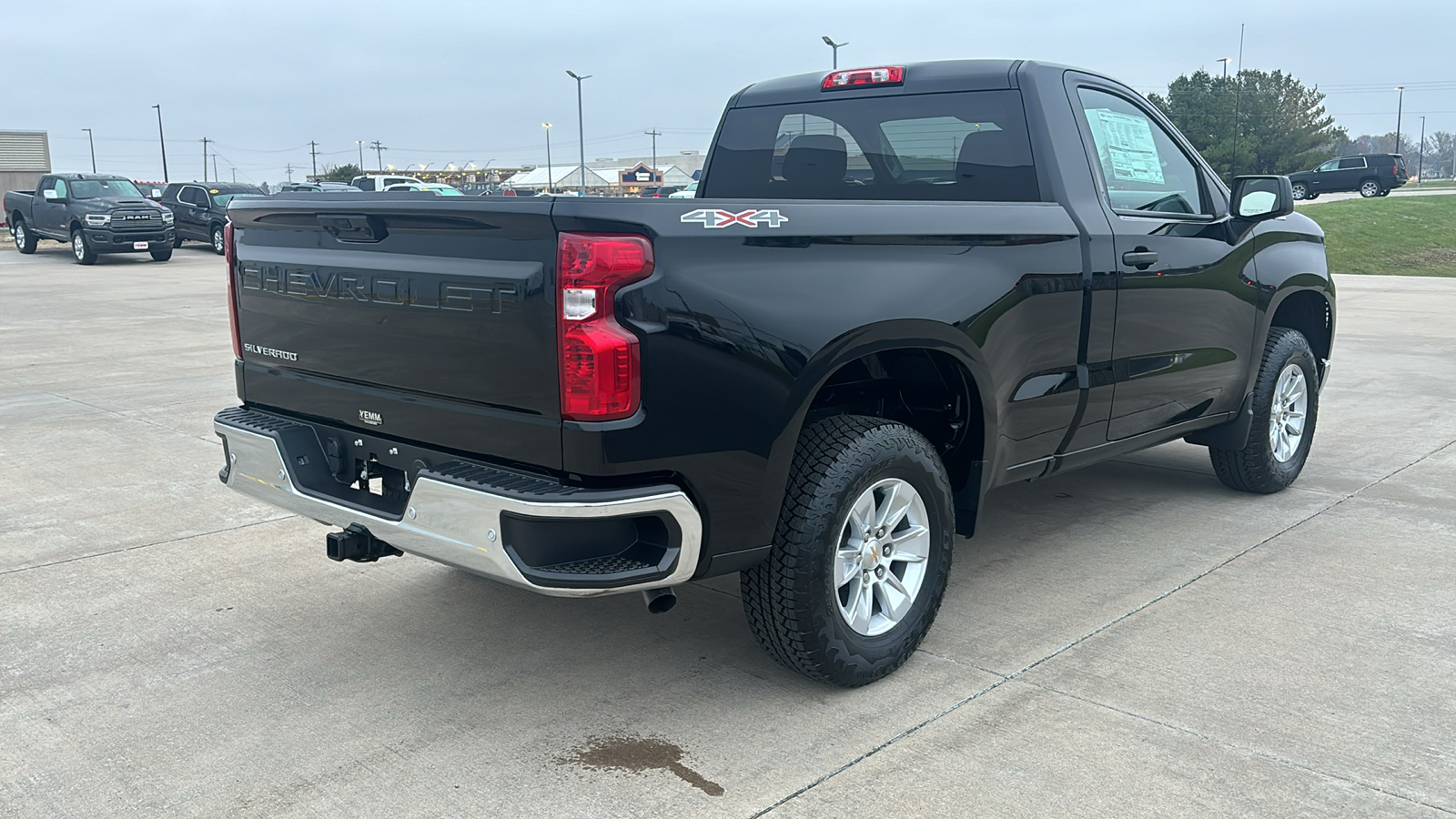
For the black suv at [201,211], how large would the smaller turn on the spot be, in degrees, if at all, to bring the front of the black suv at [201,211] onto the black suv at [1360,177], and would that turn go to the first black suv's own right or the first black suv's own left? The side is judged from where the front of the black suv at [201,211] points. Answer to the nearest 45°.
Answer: approximately 45° to the first black suv's own left

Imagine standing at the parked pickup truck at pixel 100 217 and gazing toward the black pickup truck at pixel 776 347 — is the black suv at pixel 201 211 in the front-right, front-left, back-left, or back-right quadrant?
back-left

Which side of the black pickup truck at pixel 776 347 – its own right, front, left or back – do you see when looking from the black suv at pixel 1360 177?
front

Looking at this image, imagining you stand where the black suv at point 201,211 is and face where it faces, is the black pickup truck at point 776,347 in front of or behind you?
in front

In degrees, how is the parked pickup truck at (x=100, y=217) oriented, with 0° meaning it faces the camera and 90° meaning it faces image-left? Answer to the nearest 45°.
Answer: approximately 315°

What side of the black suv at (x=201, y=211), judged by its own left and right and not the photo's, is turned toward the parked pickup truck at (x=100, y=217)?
right

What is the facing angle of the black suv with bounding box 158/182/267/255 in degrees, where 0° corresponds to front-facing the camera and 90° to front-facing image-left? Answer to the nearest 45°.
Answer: approximately 315°

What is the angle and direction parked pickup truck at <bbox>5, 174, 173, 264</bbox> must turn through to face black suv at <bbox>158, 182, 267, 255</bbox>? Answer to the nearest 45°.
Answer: approximately 90° to its left

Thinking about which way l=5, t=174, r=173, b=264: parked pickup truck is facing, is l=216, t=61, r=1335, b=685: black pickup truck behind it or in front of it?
in front

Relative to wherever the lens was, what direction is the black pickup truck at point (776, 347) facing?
facing away from the viewer and to the right of the viewer
